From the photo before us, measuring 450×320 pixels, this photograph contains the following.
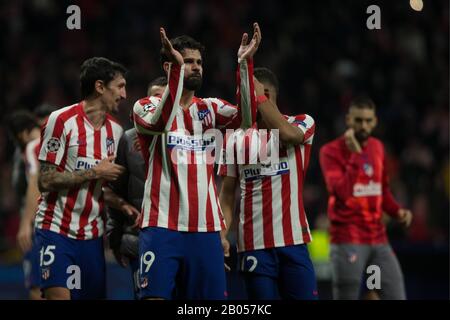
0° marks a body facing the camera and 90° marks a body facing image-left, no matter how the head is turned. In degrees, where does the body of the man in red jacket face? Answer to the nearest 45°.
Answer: approximately 315°
